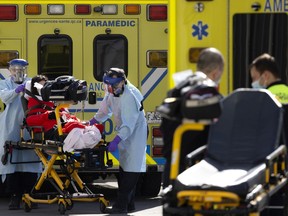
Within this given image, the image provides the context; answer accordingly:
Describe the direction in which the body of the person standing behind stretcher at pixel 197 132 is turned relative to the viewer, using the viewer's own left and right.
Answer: facing away from the viewer and to the right of the viewer

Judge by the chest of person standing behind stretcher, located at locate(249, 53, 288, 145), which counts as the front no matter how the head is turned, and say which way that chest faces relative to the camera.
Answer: to the viewer's left

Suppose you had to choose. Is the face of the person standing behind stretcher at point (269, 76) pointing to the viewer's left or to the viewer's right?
to the viewer's left

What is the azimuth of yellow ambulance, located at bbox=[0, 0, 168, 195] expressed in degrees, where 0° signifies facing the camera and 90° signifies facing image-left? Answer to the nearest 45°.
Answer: approximately 180°

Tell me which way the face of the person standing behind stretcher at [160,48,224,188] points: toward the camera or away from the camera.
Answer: away from the camera

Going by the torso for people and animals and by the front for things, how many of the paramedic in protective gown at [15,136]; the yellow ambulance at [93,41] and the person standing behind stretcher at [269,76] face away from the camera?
1

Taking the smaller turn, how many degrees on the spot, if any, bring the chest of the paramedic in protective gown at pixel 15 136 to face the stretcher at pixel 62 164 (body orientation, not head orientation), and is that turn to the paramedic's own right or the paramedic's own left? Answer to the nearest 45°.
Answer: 0° — they already face it

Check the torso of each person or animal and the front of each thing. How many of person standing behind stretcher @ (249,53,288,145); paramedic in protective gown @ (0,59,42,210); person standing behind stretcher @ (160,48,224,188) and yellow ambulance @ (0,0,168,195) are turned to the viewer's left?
1
